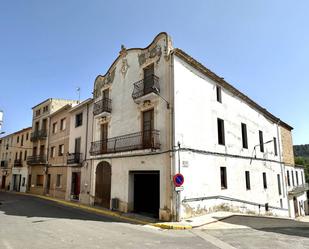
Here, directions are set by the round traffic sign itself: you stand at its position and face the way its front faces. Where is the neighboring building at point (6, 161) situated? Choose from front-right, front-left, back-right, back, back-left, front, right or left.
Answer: back-right

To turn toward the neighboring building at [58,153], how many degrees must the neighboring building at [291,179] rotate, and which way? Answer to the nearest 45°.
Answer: approximately 90° to its right

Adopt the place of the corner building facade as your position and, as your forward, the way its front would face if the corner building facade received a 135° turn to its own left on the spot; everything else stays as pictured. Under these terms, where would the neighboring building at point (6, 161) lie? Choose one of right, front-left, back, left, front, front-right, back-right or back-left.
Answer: back-left

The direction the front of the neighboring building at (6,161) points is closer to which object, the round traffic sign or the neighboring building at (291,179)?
the round traffic sign

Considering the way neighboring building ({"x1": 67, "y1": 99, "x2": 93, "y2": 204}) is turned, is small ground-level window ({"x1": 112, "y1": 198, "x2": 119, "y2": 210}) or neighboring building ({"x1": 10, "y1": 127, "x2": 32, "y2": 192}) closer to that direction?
the small ground-level window

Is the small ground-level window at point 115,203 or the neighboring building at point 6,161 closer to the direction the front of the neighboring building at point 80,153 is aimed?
the small ground-level window
